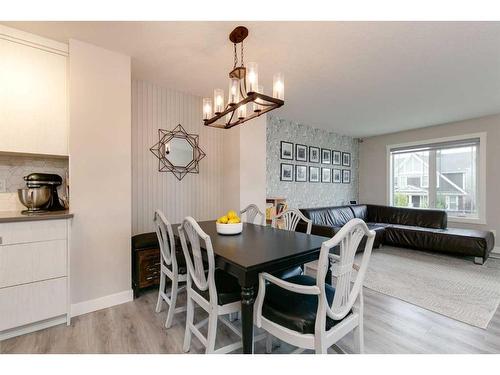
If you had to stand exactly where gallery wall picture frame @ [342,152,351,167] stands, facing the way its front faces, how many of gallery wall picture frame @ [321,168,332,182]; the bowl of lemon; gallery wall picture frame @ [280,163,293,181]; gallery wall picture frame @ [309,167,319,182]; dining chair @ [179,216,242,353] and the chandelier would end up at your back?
0

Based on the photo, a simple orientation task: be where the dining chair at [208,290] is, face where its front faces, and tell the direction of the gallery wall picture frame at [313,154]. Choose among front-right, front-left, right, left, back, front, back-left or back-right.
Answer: front

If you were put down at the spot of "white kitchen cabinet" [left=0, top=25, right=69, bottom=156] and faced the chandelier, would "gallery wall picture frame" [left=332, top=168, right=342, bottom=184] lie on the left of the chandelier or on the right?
left

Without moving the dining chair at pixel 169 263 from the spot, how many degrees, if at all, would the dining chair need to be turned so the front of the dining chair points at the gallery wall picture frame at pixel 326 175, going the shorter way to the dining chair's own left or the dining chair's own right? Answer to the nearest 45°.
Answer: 0° — it already faces it

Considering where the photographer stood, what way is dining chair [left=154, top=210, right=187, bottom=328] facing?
facing away from the viewer and to the right of the viewer

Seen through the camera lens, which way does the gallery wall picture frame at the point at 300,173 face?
facing the viewer and to the right of the viewer

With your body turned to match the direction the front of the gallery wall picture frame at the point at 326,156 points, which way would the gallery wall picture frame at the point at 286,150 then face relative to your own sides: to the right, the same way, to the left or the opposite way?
the same way

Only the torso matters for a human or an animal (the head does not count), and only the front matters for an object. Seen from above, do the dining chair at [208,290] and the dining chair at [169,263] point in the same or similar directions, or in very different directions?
same or similar directions

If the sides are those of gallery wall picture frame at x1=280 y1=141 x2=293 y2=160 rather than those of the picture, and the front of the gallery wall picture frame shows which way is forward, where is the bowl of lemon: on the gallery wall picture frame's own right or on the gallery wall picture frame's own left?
on the gallery wall picture frame's own right

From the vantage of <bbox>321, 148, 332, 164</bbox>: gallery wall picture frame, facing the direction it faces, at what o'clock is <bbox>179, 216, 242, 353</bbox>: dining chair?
The dining chair is roughly at 2 o'clock from the gallery wall picture frame.

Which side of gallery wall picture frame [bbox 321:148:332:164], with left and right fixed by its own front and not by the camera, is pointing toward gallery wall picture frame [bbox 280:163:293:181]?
right

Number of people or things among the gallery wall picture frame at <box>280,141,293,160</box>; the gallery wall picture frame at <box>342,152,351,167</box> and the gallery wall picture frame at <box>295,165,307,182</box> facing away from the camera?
0

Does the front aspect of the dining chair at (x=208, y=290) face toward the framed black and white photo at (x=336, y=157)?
yes

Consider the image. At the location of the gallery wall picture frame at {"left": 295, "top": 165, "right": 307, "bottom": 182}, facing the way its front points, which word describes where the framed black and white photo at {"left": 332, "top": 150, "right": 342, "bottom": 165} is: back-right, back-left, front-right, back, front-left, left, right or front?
left

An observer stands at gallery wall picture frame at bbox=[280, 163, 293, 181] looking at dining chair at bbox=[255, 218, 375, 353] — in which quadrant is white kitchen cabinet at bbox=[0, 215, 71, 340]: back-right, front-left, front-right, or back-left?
front-right

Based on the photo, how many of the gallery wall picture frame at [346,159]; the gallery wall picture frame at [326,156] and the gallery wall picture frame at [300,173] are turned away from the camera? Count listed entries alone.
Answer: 0

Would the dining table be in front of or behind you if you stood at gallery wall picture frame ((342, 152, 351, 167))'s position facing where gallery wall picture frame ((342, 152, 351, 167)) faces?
in front
